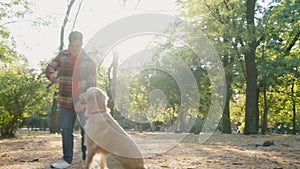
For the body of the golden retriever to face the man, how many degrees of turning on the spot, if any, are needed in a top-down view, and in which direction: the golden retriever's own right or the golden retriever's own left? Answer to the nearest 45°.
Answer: approximately 45° to the golden retriever's own right
